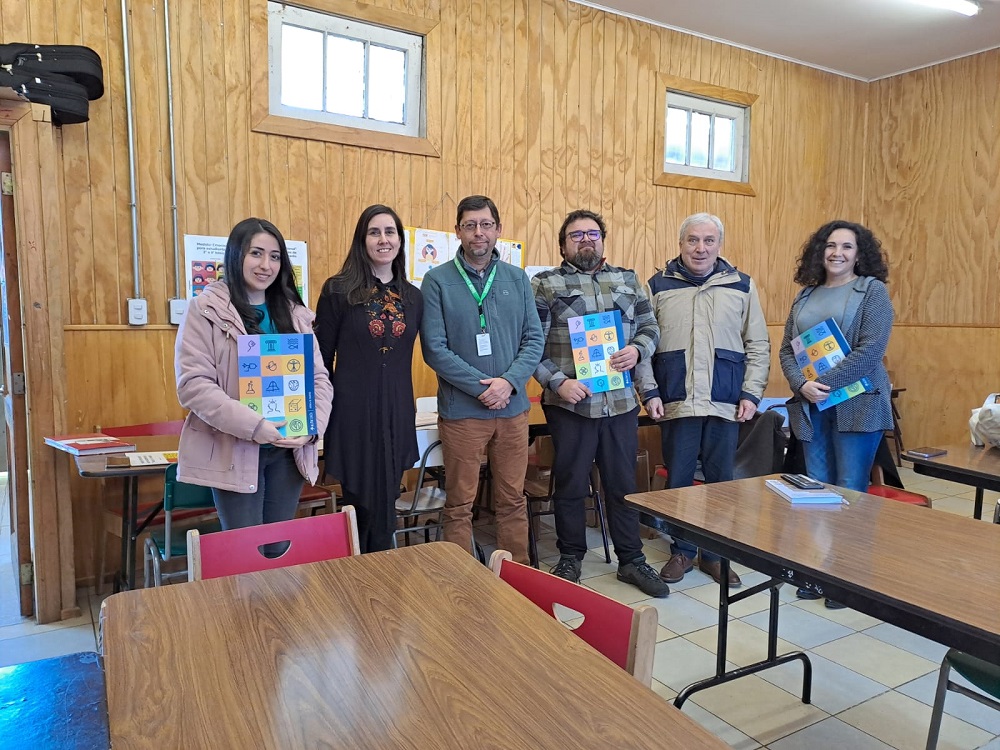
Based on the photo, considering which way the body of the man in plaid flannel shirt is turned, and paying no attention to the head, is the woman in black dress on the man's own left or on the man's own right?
on the man's own right

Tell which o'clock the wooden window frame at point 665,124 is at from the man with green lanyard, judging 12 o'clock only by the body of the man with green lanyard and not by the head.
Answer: The wooden window frame is roughly at 7 o'clock from the man with green lanyard.

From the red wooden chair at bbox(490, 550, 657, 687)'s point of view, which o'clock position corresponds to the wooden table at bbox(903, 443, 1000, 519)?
The wooden table is roughly at 6 o'clock from the red wooden chair.

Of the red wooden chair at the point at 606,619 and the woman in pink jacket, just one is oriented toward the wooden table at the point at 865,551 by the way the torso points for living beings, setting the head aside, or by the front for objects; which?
the woman in pink jacket

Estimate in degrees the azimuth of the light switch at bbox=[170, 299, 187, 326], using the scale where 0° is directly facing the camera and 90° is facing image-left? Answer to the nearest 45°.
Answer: approximately 0°

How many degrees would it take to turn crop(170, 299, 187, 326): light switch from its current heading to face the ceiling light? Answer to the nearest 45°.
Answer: approximately 90° to its left

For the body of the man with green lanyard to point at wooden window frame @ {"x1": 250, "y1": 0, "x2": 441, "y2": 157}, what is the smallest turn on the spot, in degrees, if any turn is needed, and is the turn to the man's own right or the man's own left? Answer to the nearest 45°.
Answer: approximately 135° to the man's own right

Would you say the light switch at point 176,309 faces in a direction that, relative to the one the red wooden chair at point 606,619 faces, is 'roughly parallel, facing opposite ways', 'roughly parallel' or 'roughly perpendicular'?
roughly perpendicular

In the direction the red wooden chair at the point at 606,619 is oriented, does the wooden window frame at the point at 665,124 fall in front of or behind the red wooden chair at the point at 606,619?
behind

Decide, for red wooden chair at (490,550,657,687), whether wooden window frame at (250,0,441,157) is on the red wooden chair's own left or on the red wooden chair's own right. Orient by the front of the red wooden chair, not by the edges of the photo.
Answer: on the red wooden chair's own right

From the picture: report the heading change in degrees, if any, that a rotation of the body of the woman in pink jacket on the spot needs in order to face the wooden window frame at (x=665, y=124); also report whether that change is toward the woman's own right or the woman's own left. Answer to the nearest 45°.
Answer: approximately 90° to the woman's own left

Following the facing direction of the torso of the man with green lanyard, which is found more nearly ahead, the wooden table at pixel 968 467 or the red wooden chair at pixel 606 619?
the red wooden chair
